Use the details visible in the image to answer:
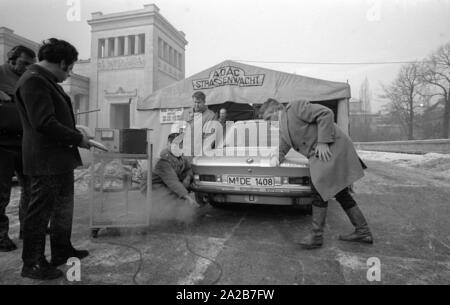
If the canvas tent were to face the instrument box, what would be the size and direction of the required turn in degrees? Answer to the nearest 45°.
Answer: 0° — it already faces it

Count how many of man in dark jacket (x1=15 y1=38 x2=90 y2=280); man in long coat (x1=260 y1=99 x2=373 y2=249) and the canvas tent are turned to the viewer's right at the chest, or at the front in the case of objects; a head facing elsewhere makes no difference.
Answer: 1

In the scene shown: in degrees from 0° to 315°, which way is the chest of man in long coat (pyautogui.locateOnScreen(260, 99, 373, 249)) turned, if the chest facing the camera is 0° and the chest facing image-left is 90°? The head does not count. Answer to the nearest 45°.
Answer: approximately 90°

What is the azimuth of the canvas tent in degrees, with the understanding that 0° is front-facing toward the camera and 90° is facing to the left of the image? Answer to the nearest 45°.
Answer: approximately 0°

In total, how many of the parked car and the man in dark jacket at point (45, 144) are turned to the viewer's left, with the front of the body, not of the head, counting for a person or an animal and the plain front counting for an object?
0

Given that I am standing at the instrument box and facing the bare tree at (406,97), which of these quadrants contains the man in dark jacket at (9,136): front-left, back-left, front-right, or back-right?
back-left

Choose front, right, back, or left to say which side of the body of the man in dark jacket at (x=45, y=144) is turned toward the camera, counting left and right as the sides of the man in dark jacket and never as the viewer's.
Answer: right

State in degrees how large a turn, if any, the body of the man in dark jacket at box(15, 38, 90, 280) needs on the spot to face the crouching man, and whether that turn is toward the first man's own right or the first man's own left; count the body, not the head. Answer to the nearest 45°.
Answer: approximately 45° to the first man's own left

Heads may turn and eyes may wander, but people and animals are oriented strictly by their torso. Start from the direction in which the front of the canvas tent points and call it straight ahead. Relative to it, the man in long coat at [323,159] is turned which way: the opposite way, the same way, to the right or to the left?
to the right
